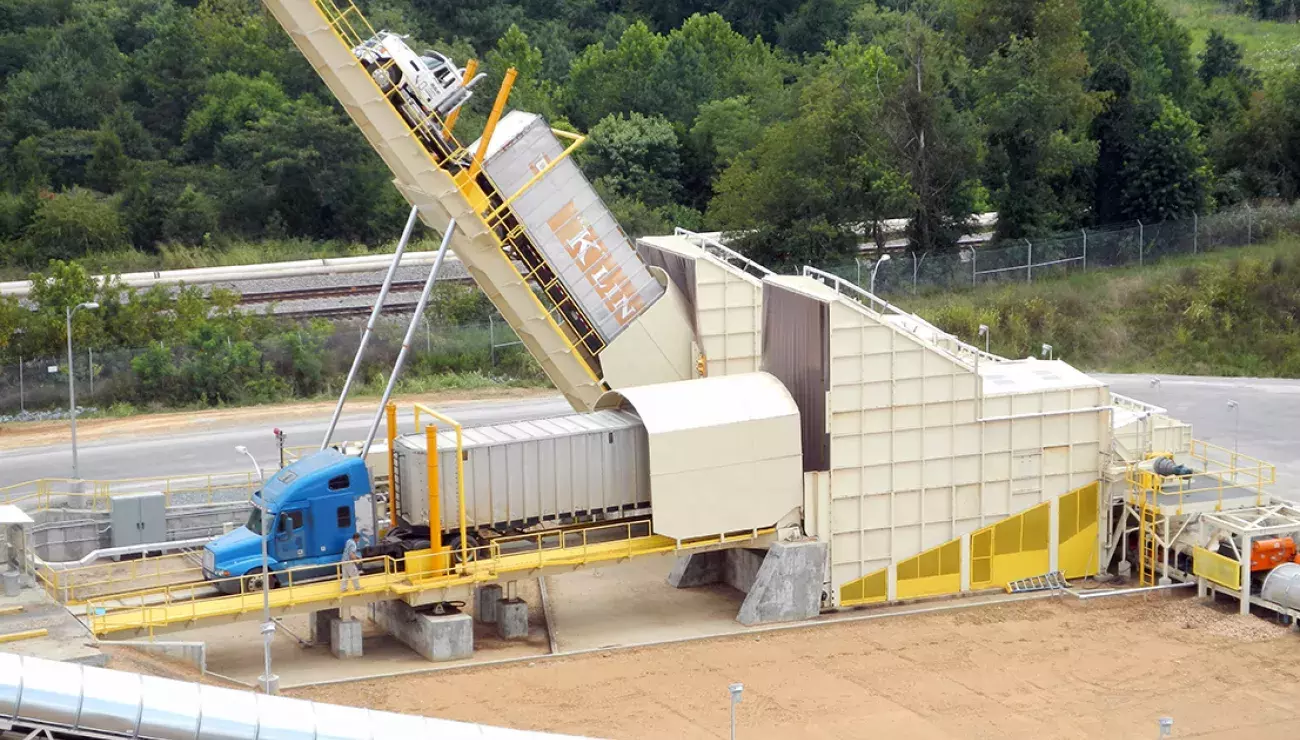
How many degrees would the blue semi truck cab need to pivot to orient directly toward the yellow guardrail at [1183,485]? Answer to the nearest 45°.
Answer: approximately 135° to its left

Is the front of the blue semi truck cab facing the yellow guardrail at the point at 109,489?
no

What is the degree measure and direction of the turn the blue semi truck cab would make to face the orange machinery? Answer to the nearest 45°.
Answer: approximately 135° to its left

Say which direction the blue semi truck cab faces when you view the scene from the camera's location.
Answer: facing the viewer and to the left of the viewer

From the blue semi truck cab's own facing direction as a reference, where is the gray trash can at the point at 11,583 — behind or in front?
in front

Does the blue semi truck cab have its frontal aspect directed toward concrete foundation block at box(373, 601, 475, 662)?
no

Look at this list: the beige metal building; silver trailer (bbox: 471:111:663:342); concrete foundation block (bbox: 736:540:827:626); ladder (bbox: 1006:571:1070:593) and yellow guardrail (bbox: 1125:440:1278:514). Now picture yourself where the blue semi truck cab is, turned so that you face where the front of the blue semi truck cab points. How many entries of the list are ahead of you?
0

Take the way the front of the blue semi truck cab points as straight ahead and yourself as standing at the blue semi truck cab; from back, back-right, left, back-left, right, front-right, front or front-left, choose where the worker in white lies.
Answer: left

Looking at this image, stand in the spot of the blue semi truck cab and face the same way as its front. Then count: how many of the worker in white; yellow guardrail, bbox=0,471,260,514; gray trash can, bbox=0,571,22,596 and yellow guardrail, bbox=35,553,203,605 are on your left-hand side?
1

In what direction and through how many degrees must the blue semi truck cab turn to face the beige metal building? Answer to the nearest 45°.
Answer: approximately 135° to its left

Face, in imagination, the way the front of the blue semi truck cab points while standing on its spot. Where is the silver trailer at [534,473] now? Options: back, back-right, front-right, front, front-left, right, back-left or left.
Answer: back-left

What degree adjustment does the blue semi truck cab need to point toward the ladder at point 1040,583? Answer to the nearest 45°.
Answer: approximately 135° to its left

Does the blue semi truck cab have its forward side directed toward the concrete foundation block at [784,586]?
no
